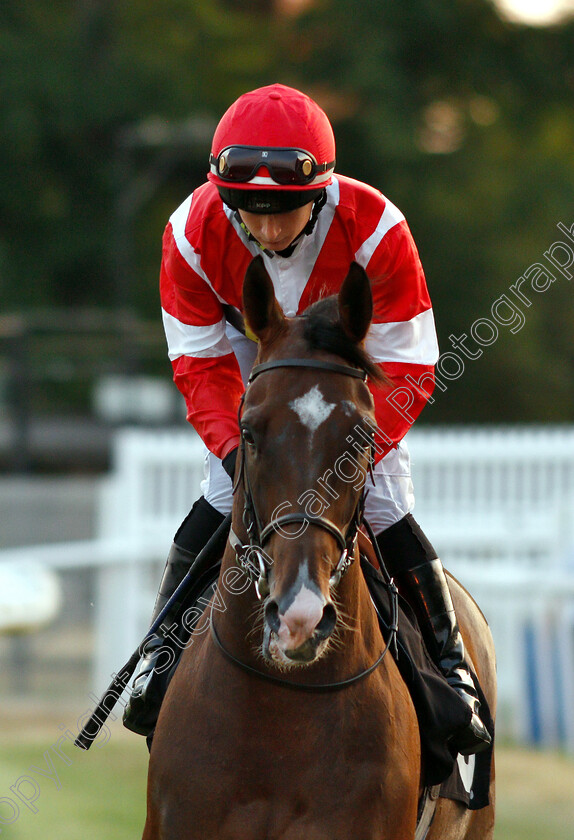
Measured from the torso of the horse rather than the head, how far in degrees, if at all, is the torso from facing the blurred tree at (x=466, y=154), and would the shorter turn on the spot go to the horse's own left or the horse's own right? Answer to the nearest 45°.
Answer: approximately 180°

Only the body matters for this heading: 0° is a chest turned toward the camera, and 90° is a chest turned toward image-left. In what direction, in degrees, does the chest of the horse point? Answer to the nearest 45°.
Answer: approximately 0°

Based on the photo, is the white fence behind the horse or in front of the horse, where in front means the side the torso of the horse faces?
behind

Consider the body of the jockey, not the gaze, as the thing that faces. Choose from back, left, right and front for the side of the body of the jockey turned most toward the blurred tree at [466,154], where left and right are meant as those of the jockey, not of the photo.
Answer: back

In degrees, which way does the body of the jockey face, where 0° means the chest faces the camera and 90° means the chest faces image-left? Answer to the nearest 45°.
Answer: approximately 0°

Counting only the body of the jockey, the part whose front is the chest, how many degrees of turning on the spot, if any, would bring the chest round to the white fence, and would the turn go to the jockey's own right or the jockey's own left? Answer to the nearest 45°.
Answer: approximately 180°
